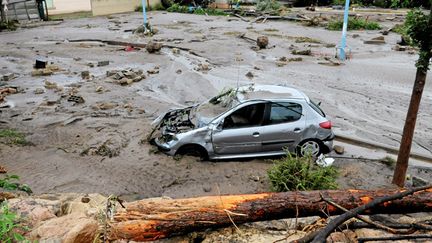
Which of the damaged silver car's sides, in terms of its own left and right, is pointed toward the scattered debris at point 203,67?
right

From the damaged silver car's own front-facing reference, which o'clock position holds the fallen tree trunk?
The fallen tree trunk is roughly at 9 o'clock from the damaged silver car.

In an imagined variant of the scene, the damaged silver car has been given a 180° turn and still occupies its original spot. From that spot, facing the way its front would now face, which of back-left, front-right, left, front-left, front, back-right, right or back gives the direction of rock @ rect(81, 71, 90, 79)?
back-left

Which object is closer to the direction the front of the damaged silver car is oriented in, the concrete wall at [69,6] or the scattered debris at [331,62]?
the concrete wall

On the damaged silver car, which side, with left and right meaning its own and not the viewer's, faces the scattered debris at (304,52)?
right

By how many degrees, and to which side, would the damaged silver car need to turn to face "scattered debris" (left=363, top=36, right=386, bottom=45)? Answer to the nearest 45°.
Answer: approximately 135° to its right

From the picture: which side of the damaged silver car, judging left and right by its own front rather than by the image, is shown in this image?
left

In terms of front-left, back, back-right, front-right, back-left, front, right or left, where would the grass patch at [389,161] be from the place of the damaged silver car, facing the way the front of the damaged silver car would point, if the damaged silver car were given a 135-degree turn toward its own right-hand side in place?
front-right

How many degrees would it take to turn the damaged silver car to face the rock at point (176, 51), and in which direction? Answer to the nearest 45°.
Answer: approximately 90° to its right

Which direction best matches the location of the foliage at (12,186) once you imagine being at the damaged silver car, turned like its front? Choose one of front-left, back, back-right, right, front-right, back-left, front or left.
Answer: front-left

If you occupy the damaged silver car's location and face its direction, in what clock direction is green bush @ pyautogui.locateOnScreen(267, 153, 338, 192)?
The green bush is roughly at 8 o'clock from the damaged silver car.

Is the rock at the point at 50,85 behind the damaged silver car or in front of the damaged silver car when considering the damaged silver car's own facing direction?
in front

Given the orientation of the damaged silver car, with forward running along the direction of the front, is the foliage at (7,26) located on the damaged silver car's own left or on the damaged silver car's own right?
on the damaged silver car's own right

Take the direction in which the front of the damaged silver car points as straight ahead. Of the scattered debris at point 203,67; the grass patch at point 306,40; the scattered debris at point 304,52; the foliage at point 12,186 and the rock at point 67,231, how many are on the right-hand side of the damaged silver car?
3

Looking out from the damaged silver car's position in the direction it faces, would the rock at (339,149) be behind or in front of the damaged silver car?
behind
